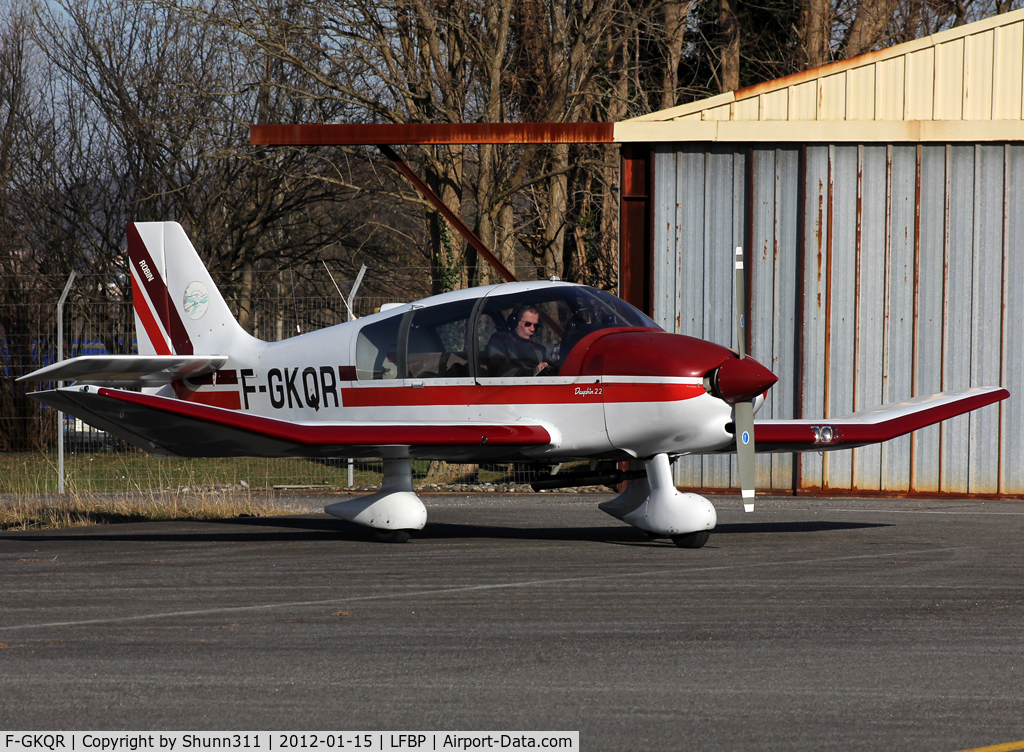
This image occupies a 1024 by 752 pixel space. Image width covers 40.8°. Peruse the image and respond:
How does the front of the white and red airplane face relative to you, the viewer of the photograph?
facing the viewer and to the right of the viewer

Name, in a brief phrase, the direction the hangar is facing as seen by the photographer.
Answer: facing the viewer

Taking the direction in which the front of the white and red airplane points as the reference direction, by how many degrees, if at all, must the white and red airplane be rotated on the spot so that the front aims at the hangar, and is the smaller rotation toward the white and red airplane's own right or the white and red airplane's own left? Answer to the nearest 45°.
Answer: approximately 90° to the white and red airplane's own left

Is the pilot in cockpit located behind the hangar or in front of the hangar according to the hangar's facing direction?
in front

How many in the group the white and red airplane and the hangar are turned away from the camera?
0

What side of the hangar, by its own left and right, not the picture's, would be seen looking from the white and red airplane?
front

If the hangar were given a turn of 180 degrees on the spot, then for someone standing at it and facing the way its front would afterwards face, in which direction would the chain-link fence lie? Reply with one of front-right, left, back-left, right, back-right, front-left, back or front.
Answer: left
